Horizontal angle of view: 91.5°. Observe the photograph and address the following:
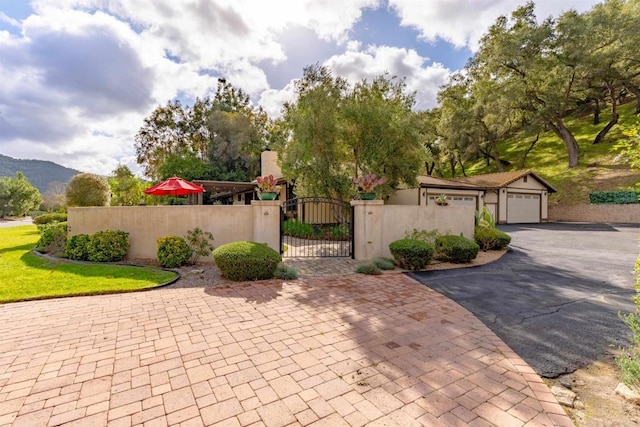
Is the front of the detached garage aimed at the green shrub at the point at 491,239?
yes

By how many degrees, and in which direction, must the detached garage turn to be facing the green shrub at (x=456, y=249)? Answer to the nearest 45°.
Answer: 0° — it already faces it

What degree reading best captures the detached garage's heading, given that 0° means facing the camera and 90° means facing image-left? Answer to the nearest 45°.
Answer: approximately 0°

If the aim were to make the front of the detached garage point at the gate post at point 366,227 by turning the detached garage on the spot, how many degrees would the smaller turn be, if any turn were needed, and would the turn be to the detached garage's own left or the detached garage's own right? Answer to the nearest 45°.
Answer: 0° — it already faces it

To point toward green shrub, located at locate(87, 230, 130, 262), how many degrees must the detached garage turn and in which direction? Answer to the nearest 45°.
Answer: approximately 45° to its right

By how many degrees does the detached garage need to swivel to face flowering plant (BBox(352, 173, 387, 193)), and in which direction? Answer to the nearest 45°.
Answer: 0° — it already faces it

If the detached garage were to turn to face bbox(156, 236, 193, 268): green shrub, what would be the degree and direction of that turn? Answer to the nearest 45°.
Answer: approximately 45° to its right

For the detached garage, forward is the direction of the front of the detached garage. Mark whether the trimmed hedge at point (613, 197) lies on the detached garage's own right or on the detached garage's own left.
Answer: on the detached garage's own left

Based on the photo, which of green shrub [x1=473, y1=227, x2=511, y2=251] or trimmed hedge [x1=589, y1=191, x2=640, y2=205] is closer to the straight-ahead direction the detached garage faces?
the green shrub
